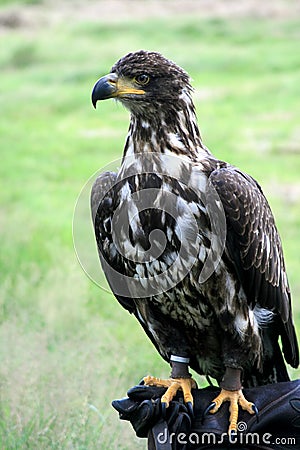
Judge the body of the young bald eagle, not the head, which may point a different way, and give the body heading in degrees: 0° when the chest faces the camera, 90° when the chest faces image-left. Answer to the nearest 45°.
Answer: approximately 45°
